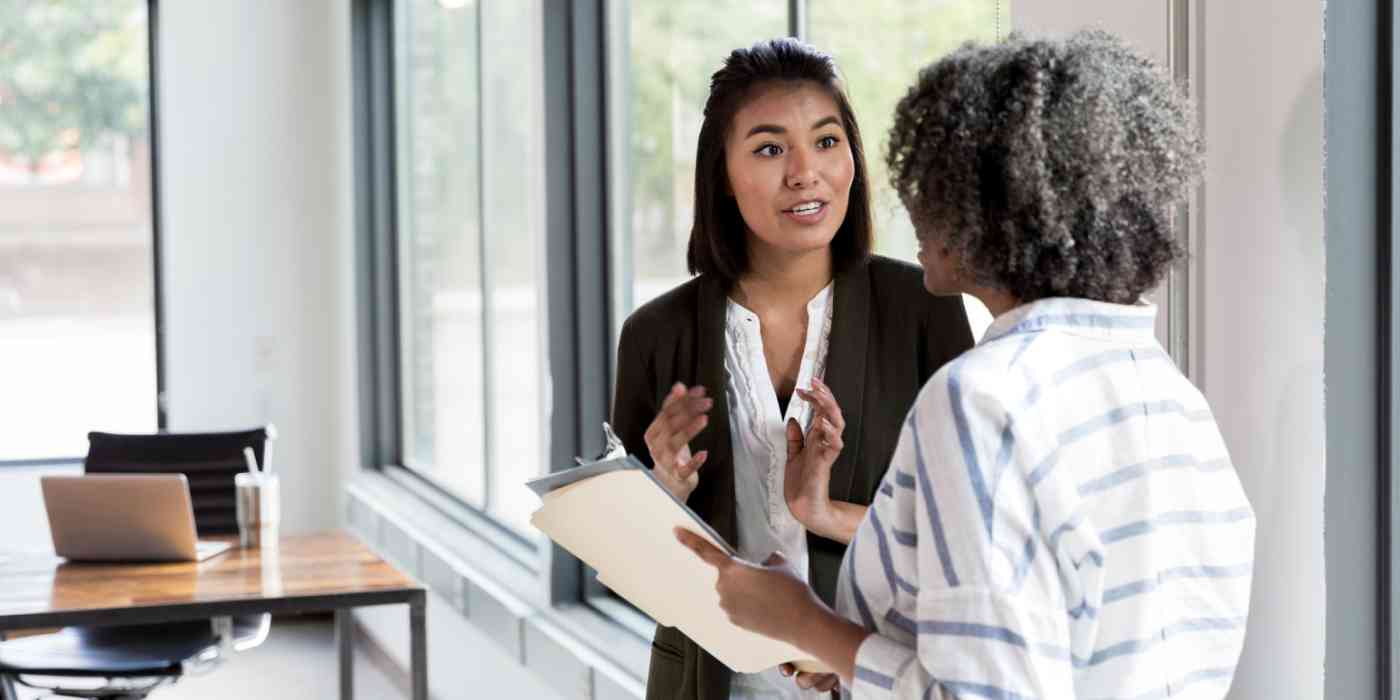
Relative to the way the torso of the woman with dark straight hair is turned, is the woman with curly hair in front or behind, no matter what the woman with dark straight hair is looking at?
in front

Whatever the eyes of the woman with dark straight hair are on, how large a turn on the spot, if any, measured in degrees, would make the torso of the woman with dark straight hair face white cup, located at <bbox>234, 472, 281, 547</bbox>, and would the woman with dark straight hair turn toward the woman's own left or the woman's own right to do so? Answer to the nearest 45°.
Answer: approximately 135° to the woman's own right

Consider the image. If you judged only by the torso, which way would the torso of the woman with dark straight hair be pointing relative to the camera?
toward the camera

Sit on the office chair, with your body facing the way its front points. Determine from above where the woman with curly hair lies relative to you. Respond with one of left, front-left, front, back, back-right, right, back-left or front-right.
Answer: front-left

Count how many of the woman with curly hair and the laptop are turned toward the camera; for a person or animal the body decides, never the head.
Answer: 0

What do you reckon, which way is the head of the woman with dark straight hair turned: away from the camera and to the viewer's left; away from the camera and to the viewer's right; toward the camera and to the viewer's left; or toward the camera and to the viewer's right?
toward the camera and to the viewer's right

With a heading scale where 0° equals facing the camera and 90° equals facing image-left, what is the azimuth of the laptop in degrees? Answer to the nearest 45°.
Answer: approximately 225°

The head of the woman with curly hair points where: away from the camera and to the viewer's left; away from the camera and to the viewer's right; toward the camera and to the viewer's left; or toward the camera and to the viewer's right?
away from the camera and to the viewer's left

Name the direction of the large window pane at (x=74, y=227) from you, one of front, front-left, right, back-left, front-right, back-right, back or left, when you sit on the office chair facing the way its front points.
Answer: back-right

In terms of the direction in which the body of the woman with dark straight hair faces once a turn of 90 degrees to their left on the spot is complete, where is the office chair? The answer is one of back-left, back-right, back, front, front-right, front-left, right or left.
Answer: back-left

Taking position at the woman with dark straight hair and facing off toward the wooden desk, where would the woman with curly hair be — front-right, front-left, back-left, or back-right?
back-left

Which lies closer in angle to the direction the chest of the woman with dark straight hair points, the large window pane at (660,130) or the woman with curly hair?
the woman with curly hair
